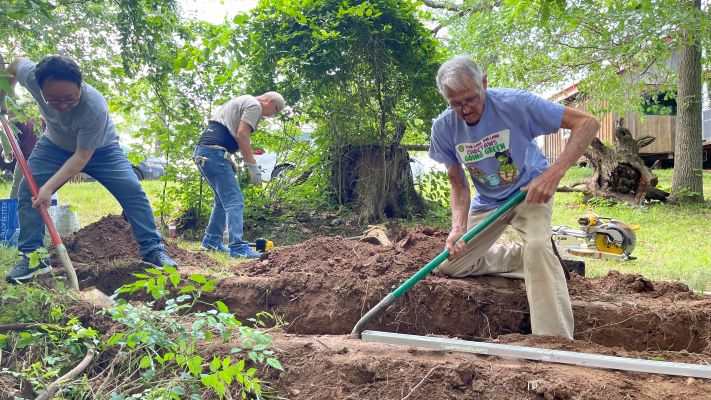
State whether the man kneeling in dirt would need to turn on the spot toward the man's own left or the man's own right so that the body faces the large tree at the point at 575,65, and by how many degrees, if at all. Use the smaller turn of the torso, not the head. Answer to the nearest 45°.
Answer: approximately 135° to the man's own right

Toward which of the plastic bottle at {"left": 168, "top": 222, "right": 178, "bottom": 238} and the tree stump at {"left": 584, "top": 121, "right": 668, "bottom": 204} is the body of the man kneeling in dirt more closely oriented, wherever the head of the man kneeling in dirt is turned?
the plastic bottle

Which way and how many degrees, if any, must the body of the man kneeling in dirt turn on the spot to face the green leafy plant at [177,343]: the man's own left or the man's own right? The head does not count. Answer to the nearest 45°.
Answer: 0° — they already face it

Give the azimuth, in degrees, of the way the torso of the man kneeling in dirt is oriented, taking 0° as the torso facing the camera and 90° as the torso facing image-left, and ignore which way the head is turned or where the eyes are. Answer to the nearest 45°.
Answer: approximately 45°

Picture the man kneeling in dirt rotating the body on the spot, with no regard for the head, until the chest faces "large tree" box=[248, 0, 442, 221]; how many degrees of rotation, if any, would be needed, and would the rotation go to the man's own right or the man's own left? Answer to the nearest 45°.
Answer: approximately 90° to the man's own right

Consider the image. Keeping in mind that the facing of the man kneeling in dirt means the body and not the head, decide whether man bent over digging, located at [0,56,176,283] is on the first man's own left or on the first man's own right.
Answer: on the first man's own right
